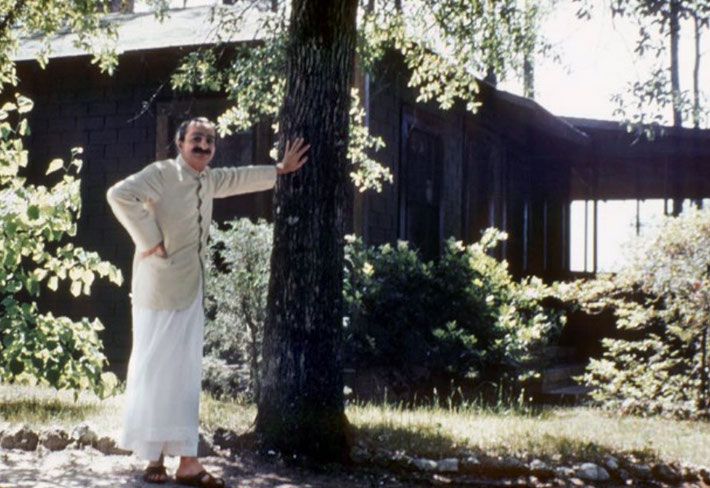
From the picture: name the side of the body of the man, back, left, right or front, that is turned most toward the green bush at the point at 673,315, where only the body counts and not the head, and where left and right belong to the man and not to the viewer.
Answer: left

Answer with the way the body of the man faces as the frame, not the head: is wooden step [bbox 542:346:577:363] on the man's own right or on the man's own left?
on the man's own left

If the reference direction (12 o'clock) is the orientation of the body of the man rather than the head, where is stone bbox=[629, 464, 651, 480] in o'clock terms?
The stone is roughly at 10 o'clock from the man.

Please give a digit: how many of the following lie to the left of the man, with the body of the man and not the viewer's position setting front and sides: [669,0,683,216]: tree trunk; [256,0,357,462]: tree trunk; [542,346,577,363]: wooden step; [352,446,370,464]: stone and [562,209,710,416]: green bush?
5

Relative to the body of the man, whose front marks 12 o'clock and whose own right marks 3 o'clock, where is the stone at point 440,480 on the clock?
The stone is roughly at 10 o'clock from the man.

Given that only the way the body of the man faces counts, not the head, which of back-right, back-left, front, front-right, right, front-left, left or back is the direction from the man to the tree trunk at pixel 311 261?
left

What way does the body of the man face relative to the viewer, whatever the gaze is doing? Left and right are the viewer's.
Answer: facing the viewer and to the right of the viewer

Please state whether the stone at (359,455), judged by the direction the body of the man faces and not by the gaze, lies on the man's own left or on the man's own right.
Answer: on the man's own left

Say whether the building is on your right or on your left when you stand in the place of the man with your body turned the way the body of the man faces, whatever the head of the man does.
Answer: on your left

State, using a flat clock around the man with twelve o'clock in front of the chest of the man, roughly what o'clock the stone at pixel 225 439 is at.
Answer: The stone is roughly at 8 o'clock from the man.

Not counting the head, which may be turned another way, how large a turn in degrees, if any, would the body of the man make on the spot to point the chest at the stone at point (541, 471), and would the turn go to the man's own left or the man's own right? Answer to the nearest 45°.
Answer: approximately 45° to the man's own left
